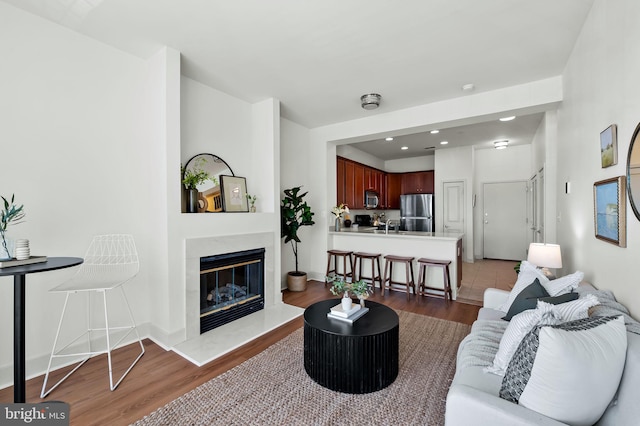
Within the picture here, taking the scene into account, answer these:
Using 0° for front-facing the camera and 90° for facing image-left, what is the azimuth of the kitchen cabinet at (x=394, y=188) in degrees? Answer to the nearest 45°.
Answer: approximately 0°

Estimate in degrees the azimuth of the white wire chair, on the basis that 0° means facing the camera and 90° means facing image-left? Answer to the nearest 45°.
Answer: approximately 45°

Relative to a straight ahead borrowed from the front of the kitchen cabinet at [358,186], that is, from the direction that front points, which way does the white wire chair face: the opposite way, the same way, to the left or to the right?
to the right

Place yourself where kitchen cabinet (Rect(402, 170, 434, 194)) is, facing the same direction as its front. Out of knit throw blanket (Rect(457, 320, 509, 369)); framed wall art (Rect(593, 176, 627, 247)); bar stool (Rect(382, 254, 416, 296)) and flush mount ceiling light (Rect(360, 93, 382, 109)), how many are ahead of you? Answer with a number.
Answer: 4

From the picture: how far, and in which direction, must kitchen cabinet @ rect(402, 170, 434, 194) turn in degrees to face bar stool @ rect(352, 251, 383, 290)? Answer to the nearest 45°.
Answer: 0° — it already faces it

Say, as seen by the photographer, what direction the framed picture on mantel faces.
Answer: facing the viewer and to the right of the viewer

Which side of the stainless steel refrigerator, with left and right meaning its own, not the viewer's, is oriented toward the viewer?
front

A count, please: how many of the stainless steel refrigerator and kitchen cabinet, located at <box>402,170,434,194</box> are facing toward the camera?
2

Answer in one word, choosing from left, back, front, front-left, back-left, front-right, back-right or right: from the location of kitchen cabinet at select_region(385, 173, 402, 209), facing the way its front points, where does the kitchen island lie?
front
